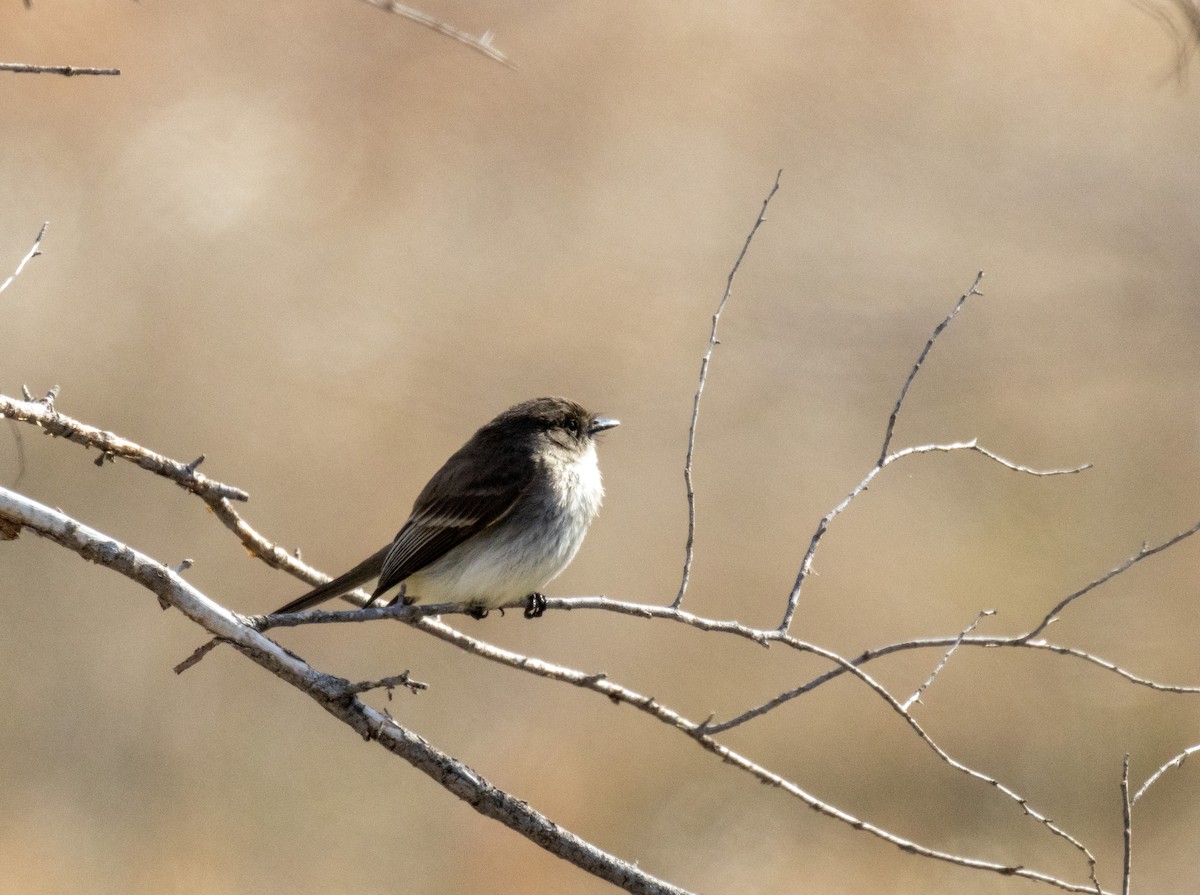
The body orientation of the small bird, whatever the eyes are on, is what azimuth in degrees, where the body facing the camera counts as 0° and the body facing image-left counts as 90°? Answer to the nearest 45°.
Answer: approximately 270°

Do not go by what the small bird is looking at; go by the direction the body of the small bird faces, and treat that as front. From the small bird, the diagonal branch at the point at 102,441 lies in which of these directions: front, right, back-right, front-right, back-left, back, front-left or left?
back-right
